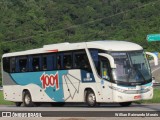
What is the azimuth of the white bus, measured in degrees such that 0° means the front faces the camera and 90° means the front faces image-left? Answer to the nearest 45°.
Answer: approximately 315°
